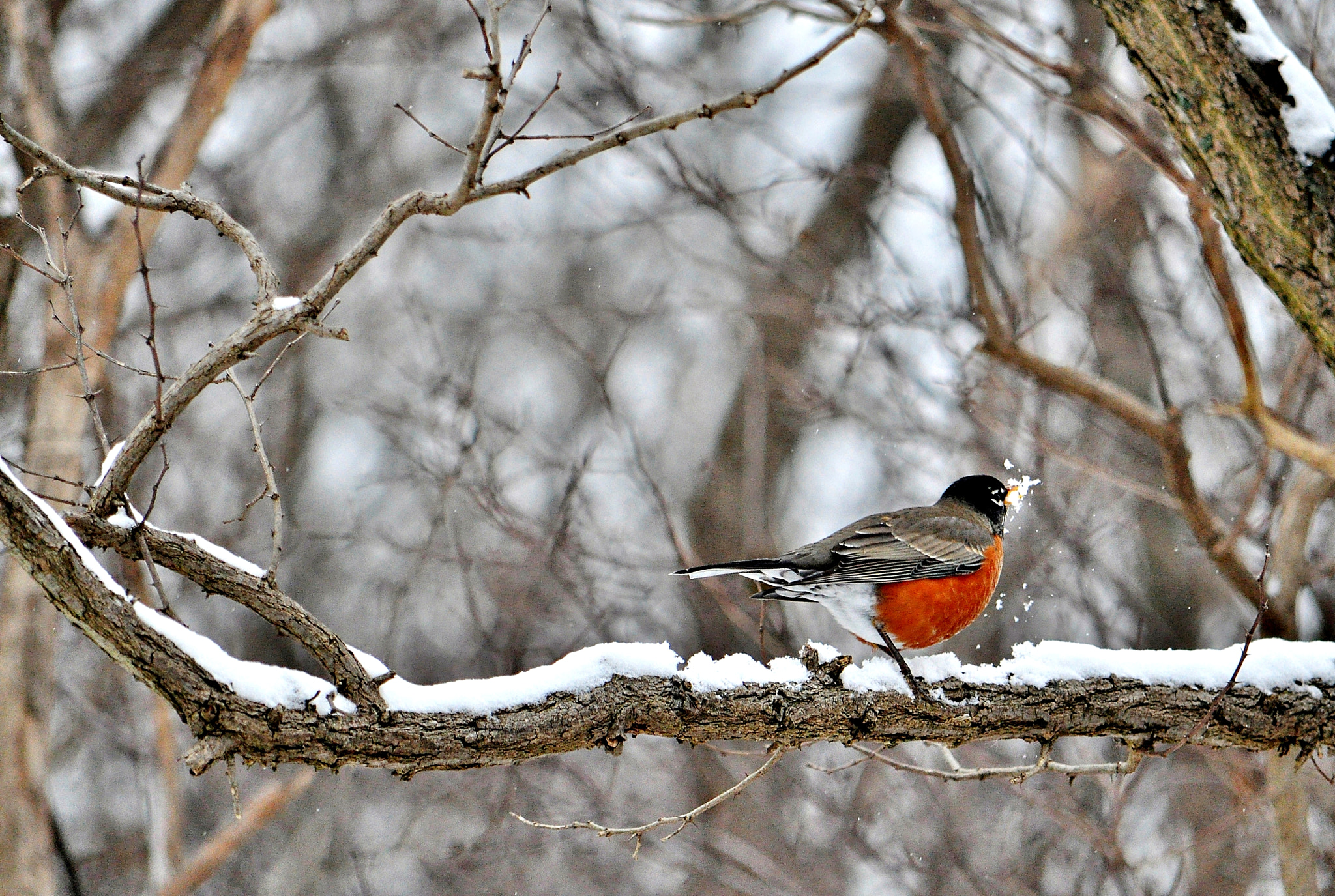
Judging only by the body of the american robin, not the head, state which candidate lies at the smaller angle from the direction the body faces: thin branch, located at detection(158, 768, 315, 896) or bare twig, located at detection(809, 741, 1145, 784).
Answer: the bare twig

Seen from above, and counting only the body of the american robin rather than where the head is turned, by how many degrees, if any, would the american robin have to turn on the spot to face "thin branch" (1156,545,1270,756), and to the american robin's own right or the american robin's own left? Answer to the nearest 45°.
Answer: approximately 45° to the american robin's own right

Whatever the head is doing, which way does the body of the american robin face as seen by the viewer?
to the viewer's right

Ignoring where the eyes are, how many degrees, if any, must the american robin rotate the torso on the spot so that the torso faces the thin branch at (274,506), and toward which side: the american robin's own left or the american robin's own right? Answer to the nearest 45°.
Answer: approximately 135° to the american robin's own right
